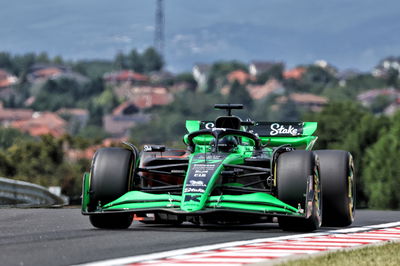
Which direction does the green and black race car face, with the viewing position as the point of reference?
facing the viewer
